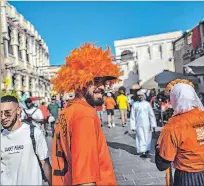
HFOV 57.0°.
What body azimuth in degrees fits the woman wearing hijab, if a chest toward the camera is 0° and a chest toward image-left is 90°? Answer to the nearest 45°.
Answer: approximately 135°

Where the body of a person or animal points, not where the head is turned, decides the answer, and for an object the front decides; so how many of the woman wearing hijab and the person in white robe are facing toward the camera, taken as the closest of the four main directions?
1

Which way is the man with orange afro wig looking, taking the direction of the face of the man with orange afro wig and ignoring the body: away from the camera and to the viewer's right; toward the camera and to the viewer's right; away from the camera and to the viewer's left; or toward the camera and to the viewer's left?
toward the camera and to the viewer's right

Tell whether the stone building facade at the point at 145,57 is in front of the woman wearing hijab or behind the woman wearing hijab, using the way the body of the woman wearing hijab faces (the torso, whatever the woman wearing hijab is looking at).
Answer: in front

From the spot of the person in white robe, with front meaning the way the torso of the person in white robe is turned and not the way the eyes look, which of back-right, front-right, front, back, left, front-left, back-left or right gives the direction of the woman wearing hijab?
front

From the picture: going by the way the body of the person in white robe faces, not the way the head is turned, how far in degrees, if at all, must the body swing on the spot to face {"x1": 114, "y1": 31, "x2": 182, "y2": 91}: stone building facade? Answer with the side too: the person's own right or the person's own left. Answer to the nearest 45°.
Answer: approximately 180°

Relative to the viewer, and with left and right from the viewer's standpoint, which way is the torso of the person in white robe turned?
facing the viewer

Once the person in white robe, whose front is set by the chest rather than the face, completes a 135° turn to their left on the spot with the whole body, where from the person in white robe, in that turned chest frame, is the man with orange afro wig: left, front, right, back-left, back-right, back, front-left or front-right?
back-right

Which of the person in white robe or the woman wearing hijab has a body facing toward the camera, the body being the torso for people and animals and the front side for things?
the person in white robe
